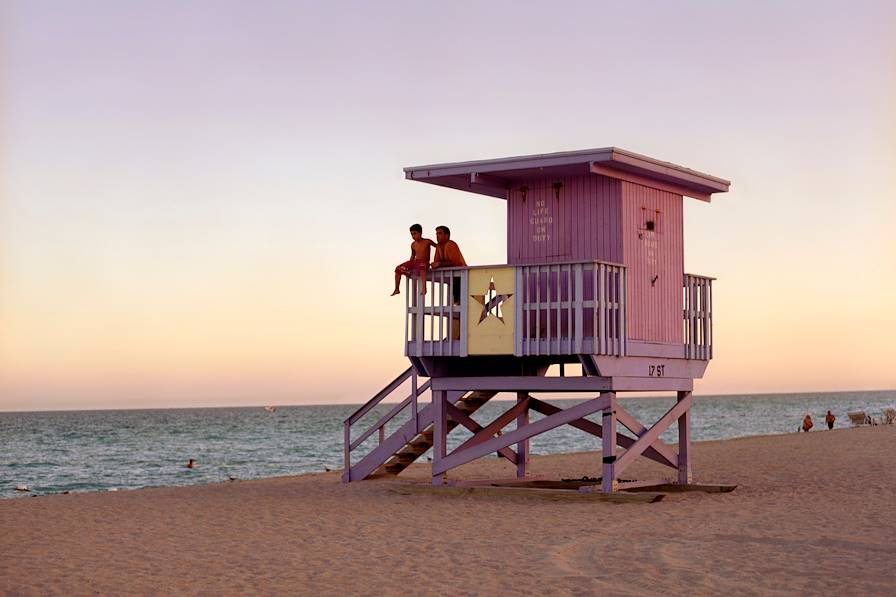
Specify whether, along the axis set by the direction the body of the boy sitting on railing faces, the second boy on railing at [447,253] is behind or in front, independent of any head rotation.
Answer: behind

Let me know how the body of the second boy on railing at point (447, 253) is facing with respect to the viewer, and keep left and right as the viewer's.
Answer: facing the viewer and to the left of the viewer

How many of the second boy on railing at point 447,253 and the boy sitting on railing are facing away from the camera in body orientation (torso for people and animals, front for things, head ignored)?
0

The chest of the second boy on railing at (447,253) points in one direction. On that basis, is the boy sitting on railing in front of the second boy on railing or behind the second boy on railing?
in front

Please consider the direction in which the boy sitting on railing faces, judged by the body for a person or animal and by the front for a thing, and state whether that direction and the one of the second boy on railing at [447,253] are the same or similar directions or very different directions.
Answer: same or similar directions
